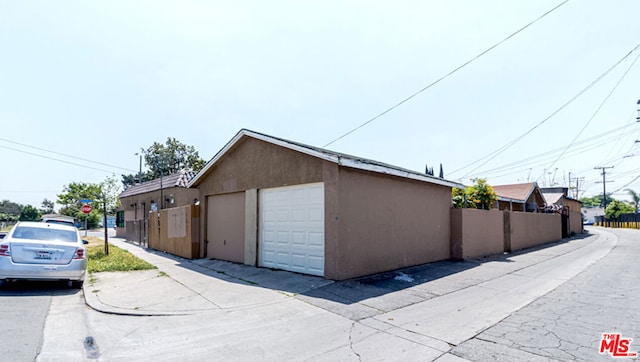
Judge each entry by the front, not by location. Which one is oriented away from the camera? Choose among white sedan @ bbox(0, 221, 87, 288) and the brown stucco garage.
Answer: the white sedan

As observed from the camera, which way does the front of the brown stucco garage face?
facing the viewer and to the left of the viewer

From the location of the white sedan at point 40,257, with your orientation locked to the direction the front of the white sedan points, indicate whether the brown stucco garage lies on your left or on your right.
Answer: on your right

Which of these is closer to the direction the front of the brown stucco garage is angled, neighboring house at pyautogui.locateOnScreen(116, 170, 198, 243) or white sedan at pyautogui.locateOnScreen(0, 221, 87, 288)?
the white sedan

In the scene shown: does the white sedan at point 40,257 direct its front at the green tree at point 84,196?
yes

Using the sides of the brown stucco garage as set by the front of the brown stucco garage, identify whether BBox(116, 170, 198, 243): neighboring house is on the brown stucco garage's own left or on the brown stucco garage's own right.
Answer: on the brown stucco garage's own right

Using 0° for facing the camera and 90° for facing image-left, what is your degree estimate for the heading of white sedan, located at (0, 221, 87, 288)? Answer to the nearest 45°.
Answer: approximately 180°

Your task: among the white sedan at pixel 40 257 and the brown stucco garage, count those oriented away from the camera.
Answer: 1

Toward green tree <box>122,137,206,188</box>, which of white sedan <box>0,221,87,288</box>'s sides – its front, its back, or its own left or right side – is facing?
front

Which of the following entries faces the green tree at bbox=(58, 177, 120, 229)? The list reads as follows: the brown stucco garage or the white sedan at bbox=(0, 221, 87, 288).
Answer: the white sedan

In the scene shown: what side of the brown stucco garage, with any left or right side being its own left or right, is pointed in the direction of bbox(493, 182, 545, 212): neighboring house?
back
